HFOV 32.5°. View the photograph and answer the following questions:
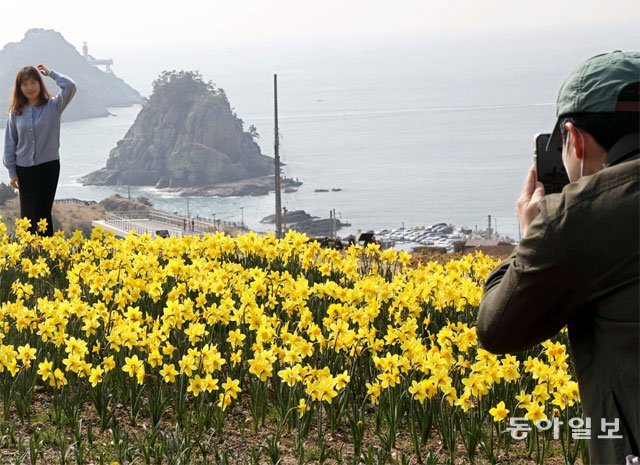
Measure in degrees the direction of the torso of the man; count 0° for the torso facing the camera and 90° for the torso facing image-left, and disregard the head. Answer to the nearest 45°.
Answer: approximately 135°

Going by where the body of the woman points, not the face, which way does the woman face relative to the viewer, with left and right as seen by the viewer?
facing the viewer

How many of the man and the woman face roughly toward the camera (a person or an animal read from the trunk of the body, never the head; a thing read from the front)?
1

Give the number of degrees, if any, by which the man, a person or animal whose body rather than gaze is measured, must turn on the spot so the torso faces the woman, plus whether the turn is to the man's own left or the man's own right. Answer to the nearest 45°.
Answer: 0° — they already face them

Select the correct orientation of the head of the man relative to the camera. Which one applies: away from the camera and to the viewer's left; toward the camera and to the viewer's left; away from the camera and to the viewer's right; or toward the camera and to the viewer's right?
away from the camera and to the viewer's left

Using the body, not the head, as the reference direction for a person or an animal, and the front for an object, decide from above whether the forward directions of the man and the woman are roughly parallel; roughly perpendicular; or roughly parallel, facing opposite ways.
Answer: roughly parallel, facing opposite ways

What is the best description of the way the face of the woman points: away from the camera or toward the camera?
toward the camera

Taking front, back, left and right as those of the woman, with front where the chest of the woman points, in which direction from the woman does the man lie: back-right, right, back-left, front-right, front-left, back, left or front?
front

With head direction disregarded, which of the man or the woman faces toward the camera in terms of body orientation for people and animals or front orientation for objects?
the woman
